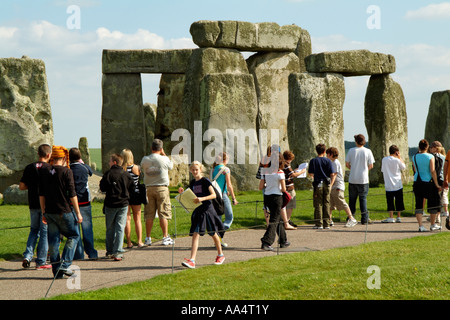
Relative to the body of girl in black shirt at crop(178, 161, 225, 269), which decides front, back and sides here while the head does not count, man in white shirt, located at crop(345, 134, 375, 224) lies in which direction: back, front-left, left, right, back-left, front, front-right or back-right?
back

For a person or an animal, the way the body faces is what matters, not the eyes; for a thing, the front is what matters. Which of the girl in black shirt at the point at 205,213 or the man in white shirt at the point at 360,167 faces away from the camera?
the man in white shirt

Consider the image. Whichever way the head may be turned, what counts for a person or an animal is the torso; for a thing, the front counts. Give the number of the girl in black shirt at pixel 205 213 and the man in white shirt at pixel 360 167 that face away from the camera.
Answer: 1

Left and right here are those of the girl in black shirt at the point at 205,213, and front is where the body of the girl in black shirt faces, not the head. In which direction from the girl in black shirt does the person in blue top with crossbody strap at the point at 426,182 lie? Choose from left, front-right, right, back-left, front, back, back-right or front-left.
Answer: back

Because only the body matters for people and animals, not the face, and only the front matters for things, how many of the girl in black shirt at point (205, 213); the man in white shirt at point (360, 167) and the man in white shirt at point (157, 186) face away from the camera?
2

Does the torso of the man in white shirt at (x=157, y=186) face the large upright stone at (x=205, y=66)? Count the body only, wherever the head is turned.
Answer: yes

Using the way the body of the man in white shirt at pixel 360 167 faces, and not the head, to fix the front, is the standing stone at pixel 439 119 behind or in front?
in front

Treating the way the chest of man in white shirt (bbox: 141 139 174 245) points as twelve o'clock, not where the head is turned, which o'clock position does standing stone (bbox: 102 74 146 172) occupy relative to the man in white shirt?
The standing stone is roughly at 12 o'clock from the man in white shirt.

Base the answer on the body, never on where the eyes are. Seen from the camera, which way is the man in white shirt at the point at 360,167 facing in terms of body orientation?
away from the camera

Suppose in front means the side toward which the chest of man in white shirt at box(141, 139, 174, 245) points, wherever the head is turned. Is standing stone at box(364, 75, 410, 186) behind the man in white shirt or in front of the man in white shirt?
in front

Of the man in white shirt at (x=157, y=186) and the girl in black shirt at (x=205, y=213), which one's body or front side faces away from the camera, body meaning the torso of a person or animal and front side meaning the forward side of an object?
the man in white shirt

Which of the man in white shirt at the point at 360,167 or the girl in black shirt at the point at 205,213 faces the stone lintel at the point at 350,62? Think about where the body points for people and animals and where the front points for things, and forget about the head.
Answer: the man in white shirt

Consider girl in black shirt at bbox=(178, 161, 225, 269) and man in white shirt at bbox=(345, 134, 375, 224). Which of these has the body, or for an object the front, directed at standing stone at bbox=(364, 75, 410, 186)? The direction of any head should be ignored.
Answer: the man in white shirt

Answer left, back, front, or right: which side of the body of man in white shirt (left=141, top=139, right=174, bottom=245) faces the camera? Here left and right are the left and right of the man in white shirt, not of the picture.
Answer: back

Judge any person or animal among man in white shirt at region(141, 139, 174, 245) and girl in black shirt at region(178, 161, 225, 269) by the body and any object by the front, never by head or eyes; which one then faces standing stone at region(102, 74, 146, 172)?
the man in white shirt

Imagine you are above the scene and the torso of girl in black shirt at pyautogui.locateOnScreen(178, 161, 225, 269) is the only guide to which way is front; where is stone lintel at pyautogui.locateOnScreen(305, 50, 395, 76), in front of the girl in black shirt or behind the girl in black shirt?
behind
